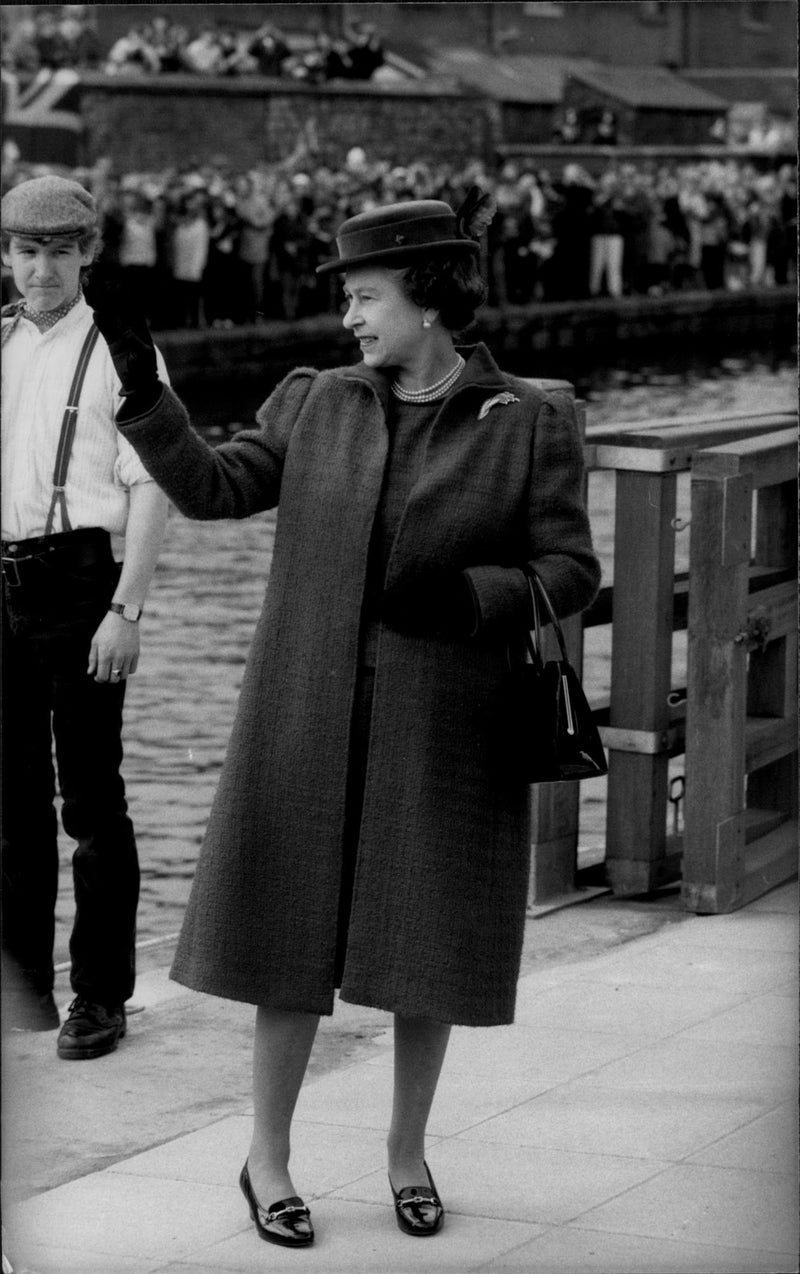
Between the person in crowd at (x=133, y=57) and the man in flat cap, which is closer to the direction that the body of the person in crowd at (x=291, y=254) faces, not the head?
the man in flat cap

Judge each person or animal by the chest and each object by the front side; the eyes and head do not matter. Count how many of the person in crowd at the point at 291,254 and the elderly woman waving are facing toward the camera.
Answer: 2

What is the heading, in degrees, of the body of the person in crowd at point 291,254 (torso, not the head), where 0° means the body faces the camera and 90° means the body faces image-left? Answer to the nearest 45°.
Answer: approximately 0°

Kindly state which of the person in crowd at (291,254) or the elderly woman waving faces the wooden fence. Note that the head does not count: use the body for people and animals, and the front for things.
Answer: the person in crowd

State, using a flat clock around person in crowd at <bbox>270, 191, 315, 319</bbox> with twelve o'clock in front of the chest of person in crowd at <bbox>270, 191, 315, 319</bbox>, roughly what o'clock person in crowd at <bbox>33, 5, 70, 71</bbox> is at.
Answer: person in crowd at <bbox>33, 5, 70, 71</bbox> is roughly at 5 o'clock from person in crowd at <bbox>270, 191, 315, 319</bbox>.

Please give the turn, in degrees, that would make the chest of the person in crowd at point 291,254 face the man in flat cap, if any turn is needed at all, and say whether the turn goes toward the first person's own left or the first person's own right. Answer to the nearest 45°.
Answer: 0° — they already face them

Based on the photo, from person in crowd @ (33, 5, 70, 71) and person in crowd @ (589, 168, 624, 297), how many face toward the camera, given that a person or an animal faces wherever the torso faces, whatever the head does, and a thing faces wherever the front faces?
2

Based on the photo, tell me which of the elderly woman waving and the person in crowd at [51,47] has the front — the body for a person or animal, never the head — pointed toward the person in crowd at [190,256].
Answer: the person in crowd at [51,47]

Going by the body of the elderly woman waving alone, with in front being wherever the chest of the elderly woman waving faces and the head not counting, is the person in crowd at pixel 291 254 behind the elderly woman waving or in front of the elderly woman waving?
behind

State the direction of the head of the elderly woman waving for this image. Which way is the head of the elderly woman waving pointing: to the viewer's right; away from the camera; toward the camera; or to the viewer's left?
to the viewer's left

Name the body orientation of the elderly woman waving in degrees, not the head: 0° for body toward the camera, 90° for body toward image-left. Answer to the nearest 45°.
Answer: approximately 0°

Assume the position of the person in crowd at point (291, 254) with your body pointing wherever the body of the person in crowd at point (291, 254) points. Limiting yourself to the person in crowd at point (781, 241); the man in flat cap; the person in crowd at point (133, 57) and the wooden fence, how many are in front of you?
2
